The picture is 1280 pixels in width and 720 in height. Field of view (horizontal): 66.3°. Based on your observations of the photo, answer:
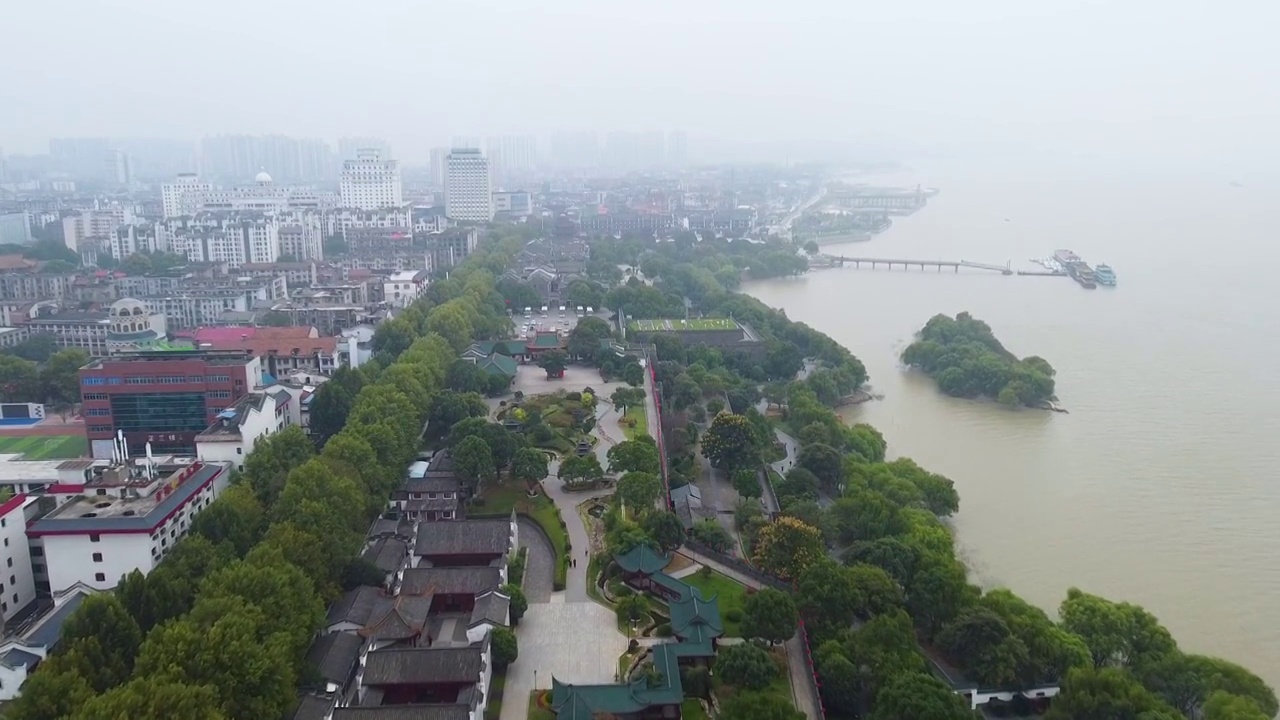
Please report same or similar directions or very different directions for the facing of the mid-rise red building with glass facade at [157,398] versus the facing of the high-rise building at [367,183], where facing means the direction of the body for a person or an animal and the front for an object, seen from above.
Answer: same or similar directions

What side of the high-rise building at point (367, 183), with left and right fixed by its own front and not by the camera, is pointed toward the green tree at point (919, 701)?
front

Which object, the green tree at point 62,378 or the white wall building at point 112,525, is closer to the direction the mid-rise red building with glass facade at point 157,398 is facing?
the white wall building

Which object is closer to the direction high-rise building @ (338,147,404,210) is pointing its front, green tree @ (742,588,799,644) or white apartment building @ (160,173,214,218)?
the green tree

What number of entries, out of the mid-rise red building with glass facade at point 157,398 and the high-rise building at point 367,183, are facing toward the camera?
2

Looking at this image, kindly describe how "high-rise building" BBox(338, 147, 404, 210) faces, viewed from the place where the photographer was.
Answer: facing the viewer

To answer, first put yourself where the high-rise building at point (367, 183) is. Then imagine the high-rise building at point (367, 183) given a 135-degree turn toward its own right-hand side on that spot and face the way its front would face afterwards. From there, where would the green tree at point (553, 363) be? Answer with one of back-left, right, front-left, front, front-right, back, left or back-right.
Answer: back-left

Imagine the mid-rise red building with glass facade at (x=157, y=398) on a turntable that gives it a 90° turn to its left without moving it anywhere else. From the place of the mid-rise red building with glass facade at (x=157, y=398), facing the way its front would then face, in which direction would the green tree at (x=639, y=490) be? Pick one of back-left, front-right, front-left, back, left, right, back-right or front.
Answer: front-right

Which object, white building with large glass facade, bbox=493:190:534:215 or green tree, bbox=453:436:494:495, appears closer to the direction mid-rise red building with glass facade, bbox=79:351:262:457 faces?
the green tree

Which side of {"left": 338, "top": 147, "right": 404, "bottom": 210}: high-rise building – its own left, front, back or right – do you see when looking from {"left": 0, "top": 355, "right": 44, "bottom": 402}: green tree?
front

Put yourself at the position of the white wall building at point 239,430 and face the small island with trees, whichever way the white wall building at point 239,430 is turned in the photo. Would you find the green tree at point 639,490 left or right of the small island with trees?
right

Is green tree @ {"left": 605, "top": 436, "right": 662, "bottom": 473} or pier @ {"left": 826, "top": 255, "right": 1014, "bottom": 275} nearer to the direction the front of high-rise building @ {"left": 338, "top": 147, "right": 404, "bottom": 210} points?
the green tree

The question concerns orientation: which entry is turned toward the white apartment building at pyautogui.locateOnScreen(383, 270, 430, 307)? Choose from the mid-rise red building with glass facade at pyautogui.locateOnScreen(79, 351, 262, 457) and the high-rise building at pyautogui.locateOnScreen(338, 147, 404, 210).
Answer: the high-rise building at pyautogui.locateOnScreen(338, 147, 404, 210)

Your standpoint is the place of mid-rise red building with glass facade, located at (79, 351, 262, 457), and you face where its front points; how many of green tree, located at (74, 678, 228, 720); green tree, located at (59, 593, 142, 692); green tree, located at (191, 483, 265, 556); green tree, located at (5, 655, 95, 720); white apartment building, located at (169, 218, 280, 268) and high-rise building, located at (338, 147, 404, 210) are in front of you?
4

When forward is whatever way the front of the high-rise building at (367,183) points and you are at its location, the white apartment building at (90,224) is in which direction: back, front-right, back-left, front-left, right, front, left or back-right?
front-right

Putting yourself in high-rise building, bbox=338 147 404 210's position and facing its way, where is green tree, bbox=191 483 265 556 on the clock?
The green tree is roughly at 12 o'clock from the high-rise building.

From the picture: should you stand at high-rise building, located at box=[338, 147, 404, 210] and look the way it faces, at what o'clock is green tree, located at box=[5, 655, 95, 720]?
The green tree is roughly at 12 o'clock from the high-rise building.

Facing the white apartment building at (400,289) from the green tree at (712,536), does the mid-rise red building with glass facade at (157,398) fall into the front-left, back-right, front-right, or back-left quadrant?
front-left
